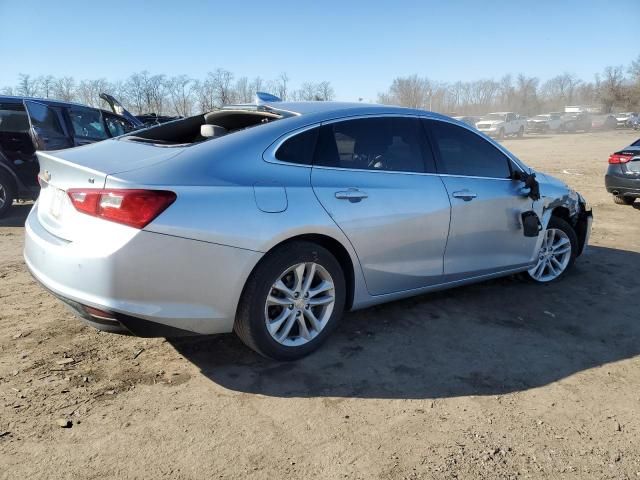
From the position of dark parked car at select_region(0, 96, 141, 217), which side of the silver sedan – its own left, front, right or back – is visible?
left

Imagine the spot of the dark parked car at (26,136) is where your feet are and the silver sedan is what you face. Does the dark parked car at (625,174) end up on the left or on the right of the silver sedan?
left

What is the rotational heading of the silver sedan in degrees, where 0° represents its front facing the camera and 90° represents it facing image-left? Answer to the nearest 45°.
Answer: approximately 225°

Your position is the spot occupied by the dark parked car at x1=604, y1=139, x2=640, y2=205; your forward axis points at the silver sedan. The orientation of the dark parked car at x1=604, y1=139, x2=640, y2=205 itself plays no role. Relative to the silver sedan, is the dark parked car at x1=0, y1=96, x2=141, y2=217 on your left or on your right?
right

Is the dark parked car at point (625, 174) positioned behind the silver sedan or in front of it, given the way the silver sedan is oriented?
in front
